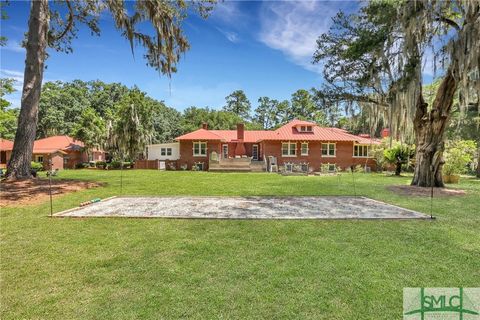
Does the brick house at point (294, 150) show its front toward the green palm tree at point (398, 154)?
no

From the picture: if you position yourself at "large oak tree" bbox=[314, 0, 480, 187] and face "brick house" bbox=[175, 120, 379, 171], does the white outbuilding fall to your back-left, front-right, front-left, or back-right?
front-left

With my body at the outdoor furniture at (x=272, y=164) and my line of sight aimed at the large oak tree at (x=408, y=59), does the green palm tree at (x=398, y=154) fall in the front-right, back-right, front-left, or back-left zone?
front-left

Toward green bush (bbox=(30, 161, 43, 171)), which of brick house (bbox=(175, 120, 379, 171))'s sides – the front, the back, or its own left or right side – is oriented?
right

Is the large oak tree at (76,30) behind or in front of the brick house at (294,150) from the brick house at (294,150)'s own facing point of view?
in front

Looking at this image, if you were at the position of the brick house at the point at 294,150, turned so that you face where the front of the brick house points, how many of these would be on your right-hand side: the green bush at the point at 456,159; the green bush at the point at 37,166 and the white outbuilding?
2

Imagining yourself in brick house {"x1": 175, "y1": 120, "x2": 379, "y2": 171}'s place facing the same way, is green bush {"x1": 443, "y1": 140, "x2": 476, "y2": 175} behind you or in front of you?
in front

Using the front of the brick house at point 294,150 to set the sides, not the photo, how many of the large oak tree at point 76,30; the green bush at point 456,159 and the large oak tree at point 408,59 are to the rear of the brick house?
0

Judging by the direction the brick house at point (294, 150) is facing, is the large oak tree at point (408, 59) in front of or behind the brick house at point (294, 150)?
in front

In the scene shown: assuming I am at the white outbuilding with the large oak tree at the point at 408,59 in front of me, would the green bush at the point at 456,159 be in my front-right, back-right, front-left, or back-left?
front-left

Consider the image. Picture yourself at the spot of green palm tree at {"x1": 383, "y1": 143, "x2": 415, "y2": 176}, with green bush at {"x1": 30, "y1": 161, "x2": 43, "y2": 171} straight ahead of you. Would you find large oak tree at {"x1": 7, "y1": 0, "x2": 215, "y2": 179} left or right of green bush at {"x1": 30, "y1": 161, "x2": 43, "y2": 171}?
left
